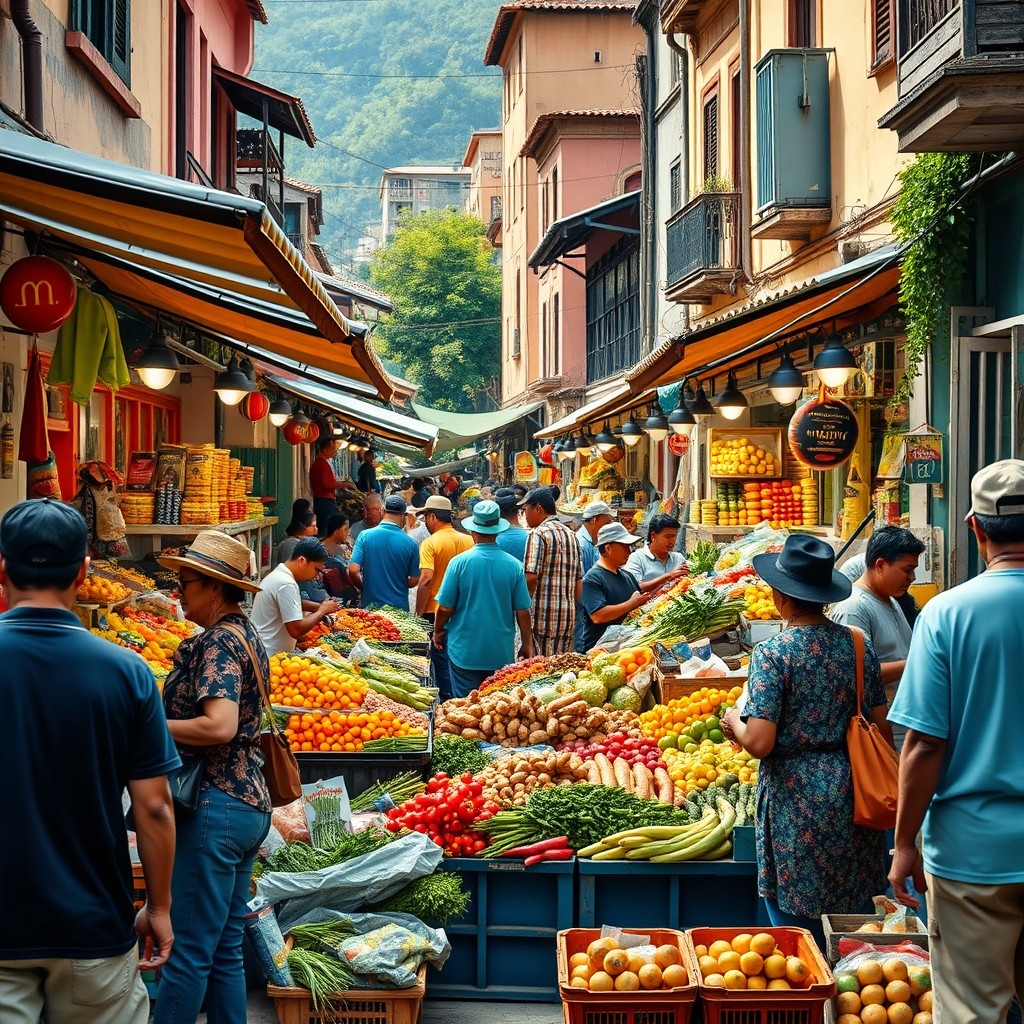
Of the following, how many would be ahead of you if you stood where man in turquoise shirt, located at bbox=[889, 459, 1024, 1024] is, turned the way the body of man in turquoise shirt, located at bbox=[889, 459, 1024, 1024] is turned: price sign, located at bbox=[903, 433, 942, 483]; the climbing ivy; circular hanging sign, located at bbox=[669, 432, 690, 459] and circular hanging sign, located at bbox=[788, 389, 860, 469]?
4

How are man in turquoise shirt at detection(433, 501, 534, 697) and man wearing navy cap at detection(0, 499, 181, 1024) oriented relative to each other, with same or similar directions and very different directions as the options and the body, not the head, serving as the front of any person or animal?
same or similar directions

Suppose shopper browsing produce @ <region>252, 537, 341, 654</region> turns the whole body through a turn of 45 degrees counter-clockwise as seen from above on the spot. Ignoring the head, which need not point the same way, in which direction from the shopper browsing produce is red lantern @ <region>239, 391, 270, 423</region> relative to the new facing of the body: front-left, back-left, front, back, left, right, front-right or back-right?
front-left

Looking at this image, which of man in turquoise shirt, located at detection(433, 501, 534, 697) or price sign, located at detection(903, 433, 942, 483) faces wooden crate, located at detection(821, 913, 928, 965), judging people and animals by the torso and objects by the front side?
the price sign

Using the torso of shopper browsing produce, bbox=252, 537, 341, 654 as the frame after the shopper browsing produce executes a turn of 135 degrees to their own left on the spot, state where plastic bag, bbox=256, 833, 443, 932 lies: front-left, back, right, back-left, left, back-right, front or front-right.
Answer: back-left

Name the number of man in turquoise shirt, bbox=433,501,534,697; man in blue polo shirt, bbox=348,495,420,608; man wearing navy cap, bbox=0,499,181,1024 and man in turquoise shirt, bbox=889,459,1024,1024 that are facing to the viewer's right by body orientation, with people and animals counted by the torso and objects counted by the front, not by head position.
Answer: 0

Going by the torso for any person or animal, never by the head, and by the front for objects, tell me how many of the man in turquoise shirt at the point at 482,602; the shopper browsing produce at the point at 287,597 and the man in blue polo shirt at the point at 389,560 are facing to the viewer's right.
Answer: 1

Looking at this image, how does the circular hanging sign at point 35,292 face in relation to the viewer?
toward the camera

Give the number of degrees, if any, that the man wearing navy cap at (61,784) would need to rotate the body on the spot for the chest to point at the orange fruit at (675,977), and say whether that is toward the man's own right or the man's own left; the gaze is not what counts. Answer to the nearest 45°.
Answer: approximately 90° to the man's own right

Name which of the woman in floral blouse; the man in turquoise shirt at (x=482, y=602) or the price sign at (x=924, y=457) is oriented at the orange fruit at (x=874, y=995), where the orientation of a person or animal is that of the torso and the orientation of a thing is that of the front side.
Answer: the price sign

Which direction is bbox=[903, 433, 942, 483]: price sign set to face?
toward the camera

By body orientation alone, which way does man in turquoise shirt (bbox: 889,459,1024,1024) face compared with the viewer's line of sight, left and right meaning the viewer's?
facing away from the viewer

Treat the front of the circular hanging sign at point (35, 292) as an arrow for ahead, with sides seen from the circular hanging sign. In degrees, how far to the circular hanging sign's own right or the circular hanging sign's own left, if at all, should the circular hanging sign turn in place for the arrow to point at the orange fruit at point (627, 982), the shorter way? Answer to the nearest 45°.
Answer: approximately 45° to the circular hanging sign's own left

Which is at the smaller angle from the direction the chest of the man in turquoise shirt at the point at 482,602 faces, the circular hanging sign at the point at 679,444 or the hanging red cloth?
the circular hanging sign

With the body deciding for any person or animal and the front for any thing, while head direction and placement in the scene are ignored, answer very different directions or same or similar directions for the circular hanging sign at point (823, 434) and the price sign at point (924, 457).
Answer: same or similar directions

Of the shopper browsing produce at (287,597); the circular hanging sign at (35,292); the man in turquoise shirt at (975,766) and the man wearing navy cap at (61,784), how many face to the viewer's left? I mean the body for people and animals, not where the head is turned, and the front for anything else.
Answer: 0

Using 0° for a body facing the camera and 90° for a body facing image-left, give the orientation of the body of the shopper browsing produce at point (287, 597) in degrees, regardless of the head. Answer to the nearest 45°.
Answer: approximately 270°

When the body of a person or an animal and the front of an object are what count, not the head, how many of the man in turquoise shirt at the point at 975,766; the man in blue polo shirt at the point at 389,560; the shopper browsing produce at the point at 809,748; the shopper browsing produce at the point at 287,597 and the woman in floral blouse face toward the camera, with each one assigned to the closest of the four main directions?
0

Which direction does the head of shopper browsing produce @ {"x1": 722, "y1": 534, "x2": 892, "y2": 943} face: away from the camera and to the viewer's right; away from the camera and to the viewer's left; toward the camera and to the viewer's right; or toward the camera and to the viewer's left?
away from the camera and to the viewer's left

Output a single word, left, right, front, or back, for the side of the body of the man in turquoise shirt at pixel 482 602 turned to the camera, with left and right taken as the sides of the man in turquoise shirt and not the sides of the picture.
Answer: back

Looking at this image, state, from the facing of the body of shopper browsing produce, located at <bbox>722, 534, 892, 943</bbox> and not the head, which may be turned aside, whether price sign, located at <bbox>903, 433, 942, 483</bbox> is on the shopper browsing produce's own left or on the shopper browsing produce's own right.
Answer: on the shopper browsing produce's own right

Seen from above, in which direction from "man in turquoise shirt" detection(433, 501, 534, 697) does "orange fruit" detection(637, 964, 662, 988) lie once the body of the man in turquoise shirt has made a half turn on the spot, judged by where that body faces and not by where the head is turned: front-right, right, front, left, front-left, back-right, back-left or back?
front
